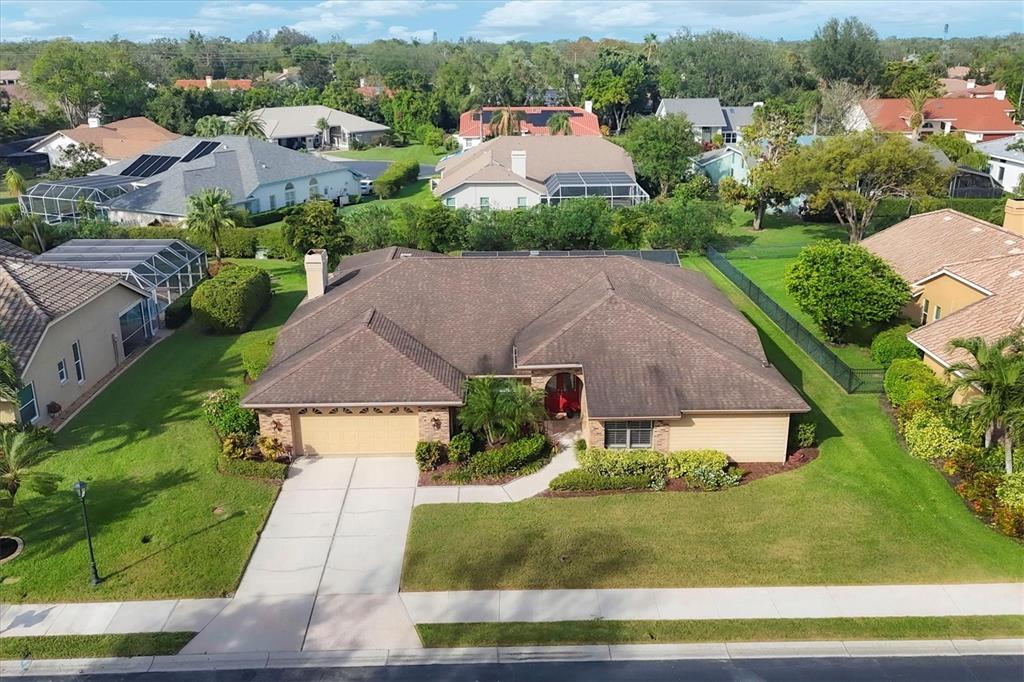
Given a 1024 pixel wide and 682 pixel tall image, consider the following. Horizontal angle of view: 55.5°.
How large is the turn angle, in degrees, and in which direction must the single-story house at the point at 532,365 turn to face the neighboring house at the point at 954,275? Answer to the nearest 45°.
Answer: approximately 135° to its left

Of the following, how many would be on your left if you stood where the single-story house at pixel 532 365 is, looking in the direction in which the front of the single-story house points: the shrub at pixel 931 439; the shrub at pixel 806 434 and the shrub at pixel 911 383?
3

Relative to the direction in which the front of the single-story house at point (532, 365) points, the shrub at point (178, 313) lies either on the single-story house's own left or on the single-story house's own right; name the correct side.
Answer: on the single-story house's own right

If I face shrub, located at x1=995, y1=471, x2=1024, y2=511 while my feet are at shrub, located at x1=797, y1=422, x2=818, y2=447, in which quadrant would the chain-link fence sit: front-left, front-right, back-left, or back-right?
back-left

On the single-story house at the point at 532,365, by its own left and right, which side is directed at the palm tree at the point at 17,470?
right

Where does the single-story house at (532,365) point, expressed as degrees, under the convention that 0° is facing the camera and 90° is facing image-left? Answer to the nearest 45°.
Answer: approximately 0°

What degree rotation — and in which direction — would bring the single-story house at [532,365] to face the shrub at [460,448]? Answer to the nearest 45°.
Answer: approximately 45° to its right

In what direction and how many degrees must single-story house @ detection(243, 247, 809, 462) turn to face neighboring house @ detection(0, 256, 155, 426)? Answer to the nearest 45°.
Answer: approximately 90° to its right

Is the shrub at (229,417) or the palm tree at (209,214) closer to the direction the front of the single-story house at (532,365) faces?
the shrub

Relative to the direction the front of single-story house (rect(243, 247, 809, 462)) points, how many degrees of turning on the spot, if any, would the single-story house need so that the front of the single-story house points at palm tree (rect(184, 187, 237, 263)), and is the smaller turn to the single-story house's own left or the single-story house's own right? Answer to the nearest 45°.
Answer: approximately 135° to the single-story house's own right

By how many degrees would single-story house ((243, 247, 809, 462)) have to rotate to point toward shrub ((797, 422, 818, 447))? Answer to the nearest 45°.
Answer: approximately 90° to its left

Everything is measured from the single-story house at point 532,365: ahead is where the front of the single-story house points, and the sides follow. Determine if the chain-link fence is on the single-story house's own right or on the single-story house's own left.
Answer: on the single-story house's own left
